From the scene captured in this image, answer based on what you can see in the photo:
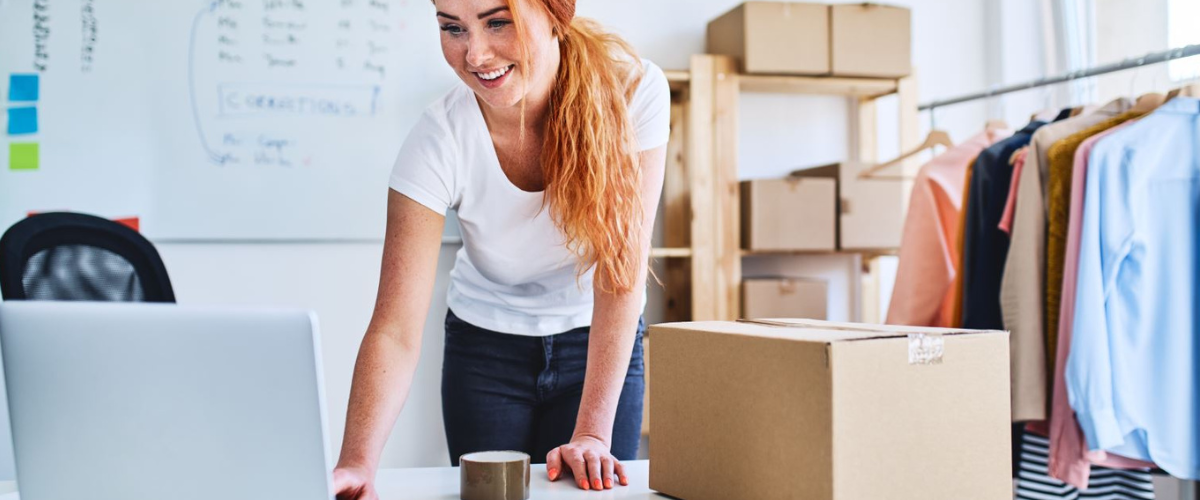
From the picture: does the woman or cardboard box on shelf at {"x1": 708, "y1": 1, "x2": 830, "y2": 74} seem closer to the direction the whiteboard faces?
the woman

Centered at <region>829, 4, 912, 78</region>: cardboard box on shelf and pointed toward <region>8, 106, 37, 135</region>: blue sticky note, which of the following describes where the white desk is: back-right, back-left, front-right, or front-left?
front-left

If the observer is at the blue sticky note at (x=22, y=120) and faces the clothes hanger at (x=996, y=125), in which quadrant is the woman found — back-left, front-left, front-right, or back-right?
front-right

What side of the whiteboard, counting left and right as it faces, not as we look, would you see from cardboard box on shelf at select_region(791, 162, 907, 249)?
left

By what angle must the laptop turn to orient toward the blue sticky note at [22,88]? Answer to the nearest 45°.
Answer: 0° — it already faces it

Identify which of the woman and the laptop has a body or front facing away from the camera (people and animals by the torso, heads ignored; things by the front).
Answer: the laptop

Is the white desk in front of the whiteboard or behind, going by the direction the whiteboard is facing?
in front

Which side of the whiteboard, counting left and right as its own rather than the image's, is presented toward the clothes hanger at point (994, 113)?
left

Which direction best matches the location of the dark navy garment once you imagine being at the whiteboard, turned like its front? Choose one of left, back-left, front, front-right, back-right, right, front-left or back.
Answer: front-left

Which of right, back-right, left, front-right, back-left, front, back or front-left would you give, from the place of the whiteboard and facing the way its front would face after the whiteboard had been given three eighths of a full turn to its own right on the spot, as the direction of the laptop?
back-left

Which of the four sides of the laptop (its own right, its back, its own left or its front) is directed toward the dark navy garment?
front

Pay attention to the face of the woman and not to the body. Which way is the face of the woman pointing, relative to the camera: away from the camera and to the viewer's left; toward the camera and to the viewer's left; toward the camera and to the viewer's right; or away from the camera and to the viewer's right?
toward the camera and to the viewer's left

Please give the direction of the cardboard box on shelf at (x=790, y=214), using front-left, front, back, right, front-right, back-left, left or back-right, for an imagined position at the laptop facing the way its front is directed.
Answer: front-right

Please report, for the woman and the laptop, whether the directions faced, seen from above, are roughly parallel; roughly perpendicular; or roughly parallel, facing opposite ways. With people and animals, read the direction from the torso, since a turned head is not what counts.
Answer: roughly parallel, facing opposite ways

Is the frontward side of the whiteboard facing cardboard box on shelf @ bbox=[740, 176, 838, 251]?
no

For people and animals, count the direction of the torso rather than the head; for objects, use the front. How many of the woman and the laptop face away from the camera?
1

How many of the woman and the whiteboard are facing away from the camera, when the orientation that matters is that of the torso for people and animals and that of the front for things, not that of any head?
0

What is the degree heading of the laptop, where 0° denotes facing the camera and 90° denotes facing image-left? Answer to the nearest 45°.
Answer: approximately 180°

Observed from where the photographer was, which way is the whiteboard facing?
facing the viewer
